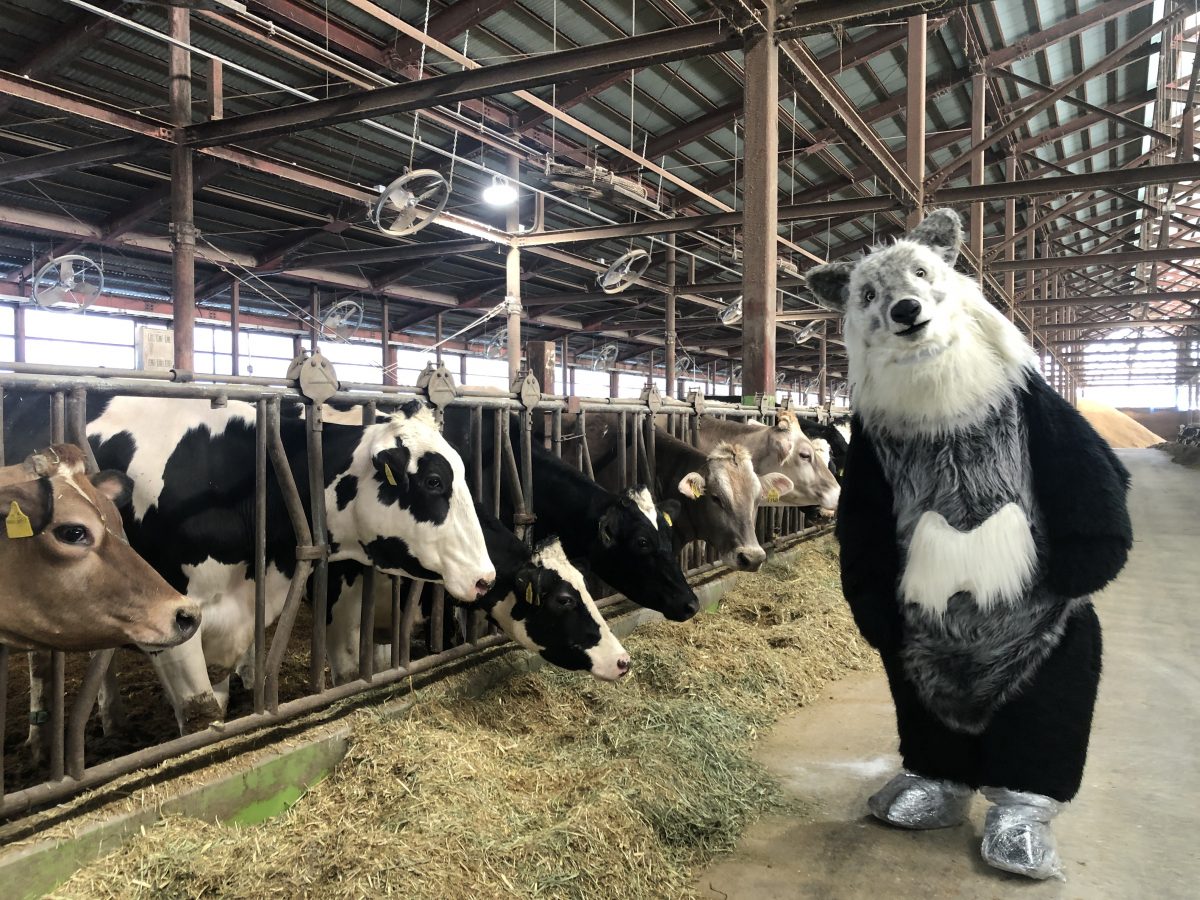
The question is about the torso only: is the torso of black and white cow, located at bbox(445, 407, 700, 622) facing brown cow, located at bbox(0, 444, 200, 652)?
no

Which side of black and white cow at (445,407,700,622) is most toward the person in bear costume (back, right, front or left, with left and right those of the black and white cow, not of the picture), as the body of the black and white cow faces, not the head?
front

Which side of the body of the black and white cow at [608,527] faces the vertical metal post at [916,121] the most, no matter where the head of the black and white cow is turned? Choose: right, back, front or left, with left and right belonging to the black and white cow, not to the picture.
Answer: left

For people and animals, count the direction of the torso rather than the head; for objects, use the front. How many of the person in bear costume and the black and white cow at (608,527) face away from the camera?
0

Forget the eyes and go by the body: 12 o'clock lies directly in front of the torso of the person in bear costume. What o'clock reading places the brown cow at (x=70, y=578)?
The brown cow is roughly at 2 o'clock from the person in bear costume.

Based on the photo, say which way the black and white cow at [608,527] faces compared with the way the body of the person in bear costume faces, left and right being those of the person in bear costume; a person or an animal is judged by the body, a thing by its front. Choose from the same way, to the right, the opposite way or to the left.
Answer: to the left

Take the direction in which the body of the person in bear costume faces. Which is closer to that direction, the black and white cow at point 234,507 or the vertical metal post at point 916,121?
the black and white cow

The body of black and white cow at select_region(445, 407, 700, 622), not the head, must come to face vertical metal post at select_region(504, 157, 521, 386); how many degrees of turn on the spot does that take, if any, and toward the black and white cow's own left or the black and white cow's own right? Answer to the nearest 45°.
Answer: approximately 135° to the black and white cow's own left

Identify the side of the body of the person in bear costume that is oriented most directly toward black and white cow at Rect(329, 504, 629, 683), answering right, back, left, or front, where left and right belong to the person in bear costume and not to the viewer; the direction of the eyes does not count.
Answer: right

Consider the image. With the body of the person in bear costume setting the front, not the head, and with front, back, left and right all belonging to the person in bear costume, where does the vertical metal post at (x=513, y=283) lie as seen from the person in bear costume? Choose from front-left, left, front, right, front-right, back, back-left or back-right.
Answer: back-right

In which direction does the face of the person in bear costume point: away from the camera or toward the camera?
toward the camera

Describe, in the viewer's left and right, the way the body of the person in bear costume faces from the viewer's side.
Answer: facing the viewer

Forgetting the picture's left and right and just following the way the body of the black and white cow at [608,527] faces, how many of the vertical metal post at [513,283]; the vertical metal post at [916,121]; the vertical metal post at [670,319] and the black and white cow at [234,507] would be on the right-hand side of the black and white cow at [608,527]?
1

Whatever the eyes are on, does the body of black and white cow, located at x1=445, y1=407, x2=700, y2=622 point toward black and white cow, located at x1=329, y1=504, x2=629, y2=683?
no

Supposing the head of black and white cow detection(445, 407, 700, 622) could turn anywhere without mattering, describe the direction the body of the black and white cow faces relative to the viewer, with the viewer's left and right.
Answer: facing the viewer and to the right of the viewer

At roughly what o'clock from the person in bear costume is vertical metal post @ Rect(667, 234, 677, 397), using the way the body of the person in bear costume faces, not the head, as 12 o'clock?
The vertical metal post is roughly at 5 o'clock from the person in bear costume.

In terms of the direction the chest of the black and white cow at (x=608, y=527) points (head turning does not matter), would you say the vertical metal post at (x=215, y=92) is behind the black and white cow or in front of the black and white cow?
behind
